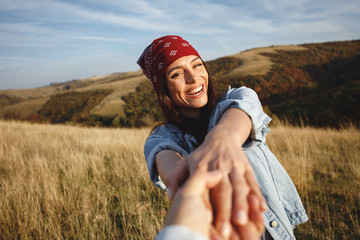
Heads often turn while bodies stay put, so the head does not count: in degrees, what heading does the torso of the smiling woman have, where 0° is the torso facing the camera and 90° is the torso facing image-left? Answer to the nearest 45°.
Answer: approximately 0°
